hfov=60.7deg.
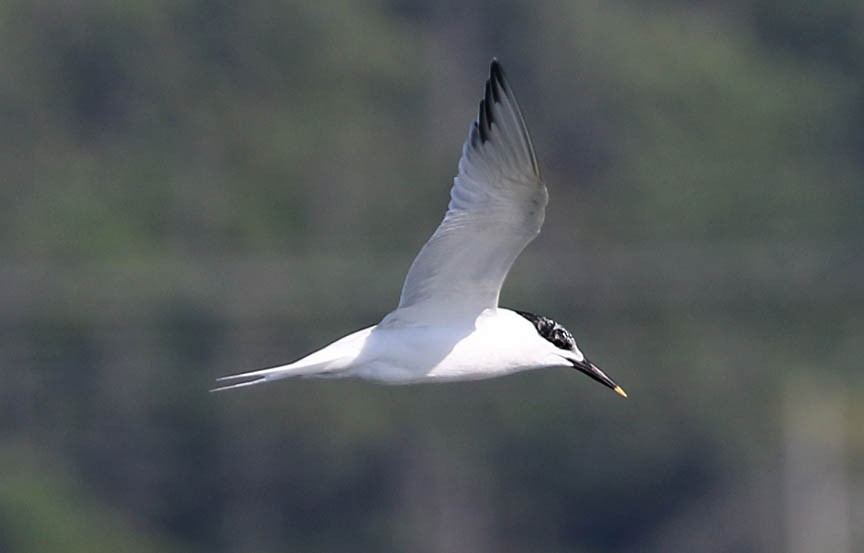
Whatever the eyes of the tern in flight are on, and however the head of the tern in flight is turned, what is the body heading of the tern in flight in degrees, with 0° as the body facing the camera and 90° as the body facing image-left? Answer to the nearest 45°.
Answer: approximately 270°
